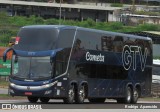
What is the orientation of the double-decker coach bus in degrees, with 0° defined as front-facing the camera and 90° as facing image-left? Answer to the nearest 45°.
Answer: approximately 45°
